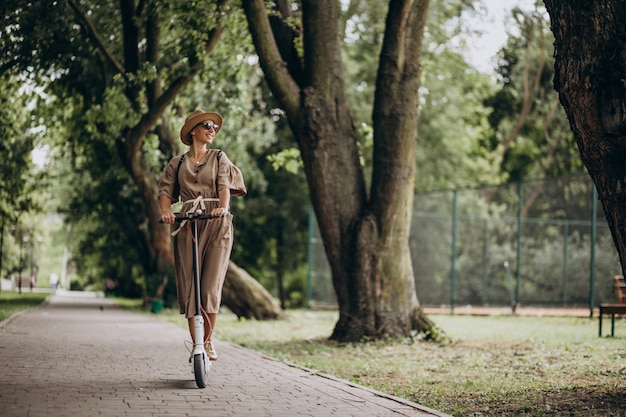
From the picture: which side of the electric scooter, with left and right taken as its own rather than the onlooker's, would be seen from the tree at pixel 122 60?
back

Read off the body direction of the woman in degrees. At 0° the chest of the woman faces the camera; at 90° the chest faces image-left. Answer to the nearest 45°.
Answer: approximately 0°

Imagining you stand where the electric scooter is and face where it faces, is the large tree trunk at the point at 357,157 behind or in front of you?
behind

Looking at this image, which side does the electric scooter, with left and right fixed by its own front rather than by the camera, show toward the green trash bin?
back

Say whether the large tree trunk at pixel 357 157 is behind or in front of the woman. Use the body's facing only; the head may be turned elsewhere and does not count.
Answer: behind

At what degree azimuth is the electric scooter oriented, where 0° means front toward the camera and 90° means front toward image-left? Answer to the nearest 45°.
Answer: approximately 0°

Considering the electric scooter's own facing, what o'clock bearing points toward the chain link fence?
The chain link fence is roughly at 7 o'clock from the electric scooter.

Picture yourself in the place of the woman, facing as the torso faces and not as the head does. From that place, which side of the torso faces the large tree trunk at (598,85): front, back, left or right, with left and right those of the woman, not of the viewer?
left

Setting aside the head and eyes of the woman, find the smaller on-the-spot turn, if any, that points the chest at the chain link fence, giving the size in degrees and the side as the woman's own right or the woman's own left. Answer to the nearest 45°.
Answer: approximately 135° to the woman's own left

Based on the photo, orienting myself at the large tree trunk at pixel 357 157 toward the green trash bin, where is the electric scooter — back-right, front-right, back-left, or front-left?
back-left

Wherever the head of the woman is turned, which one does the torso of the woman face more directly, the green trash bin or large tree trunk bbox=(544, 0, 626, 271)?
the large tree trunk

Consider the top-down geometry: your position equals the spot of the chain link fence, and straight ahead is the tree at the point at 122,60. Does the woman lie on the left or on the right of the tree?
left

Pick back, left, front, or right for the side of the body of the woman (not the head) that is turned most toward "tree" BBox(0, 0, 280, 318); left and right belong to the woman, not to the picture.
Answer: back
